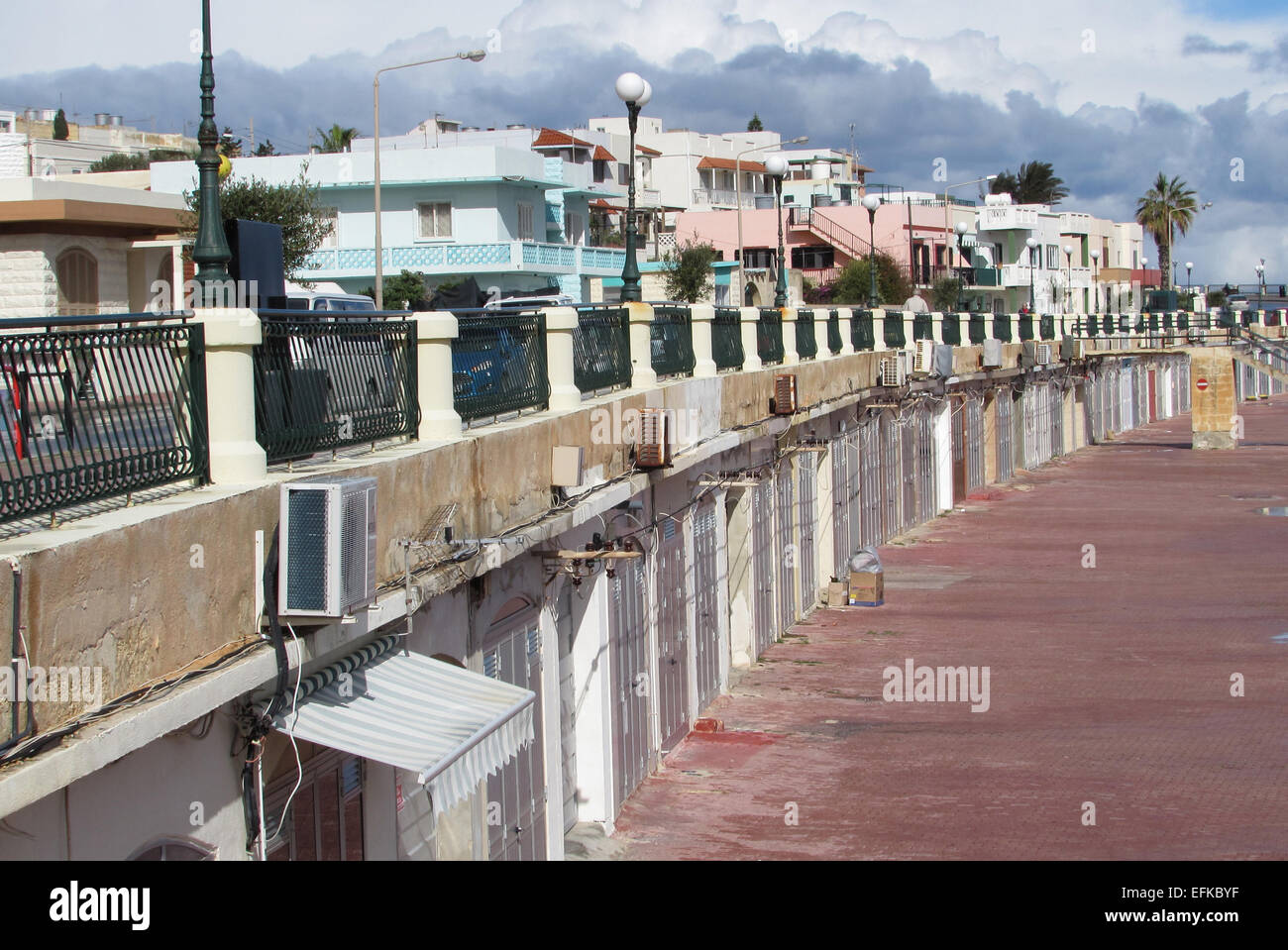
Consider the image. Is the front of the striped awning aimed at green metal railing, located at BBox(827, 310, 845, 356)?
no

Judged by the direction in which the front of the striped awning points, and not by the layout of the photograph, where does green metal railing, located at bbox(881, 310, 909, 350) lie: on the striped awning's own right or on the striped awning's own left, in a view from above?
on the striped awning's own left

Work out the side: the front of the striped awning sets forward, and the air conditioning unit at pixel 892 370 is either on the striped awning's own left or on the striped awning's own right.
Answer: on the striped awning's own left

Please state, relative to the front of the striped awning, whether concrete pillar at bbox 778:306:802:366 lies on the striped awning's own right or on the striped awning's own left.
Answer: on the striped awning's own left

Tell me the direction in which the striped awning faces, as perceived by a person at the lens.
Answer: facing the viewer and to the right of the viewer

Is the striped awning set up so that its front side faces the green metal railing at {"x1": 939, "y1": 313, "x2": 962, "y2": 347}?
no

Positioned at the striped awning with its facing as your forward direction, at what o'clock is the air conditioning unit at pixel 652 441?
The air conditioning unit is roughly at 8 o'clock from the striped awning.

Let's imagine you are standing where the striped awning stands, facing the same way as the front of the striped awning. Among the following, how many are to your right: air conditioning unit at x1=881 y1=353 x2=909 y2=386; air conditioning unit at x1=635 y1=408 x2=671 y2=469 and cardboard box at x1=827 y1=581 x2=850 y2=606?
0

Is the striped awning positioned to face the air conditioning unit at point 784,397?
no
